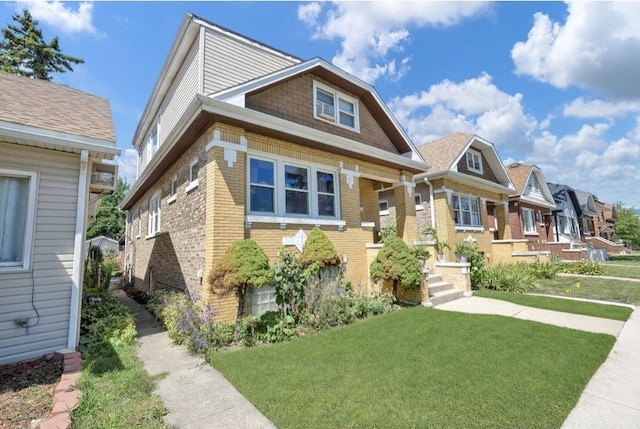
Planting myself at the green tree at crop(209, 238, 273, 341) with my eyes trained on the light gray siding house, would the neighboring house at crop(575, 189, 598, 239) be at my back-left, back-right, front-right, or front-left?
back-right

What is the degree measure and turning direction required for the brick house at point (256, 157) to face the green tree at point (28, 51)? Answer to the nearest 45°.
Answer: approximately 180°

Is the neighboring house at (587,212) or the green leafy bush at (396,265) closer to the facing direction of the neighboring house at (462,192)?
the green leafy bush

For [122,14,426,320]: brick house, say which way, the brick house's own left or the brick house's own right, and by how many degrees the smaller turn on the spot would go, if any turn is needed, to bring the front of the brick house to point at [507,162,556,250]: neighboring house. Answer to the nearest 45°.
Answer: approximately 90° to the brick house's own left

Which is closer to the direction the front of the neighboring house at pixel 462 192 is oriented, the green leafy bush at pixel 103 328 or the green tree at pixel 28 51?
the green leafy bush

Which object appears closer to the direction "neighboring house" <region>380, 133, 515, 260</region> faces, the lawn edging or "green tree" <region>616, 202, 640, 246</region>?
the lawn edging

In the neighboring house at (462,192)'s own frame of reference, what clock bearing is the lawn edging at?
The lawn edging is roughly at 2 o'clock from the neighboring house.

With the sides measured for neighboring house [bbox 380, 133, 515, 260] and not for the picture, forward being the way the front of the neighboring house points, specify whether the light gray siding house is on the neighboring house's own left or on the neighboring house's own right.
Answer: on the neighboring house's own right

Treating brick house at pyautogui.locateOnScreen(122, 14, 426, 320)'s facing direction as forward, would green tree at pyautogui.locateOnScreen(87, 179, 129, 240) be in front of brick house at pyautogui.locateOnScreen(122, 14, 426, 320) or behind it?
behind

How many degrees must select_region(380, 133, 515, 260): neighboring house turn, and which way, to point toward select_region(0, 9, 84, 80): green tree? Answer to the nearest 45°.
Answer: approximately 135° to its right

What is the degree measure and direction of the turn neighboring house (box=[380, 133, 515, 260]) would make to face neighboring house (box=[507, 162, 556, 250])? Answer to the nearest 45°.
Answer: approximately 90° to its left

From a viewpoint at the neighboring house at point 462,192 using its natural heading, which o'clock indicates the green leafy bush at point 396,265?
The green leafy bush is roughly at 2 o'clock from the neighboring house.

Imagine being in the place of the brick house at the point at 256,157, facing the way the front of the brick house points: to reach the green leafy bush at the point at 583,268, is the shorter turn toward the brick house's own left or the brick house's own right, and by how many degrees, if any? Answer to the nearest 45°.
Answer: approximately 45° to the brick house's own left

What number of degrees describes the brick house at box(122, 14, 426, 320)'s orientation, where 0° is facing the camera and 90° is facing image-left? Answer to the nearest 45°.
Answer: approximately 315°
